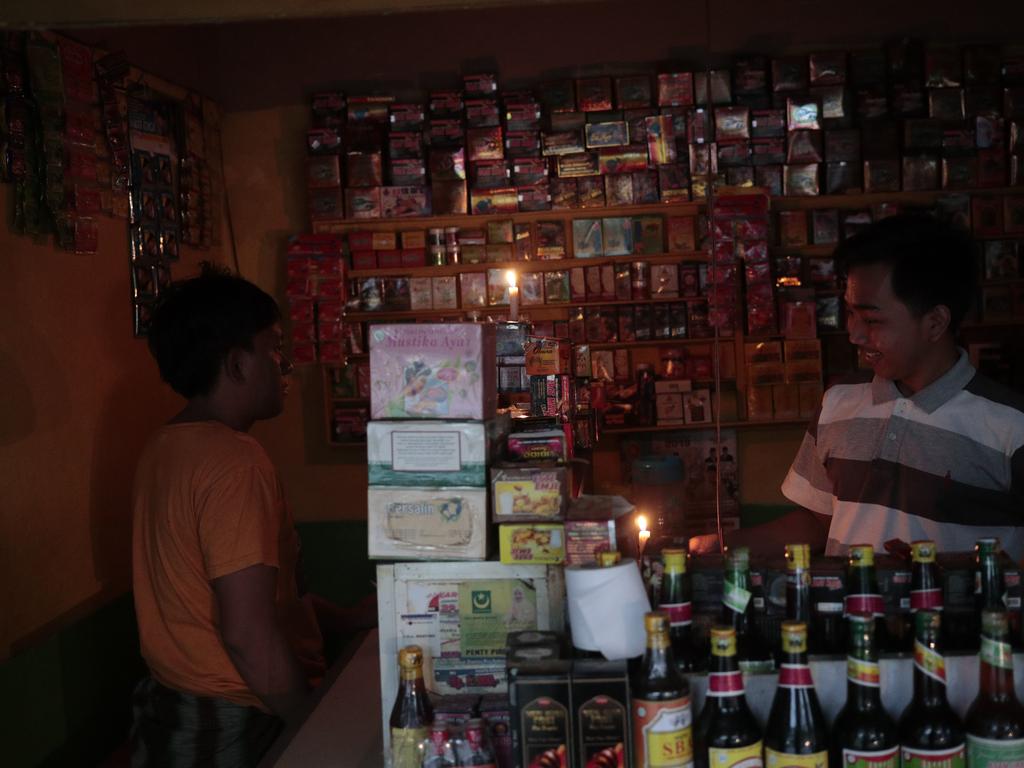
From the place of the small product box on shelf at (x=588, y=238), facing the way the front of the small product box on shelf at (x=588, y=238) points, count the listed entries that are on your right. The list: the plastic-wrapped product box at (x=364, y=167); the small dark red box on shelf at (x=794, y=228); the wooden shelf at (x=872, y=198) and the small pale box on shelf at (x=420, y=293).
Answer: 2

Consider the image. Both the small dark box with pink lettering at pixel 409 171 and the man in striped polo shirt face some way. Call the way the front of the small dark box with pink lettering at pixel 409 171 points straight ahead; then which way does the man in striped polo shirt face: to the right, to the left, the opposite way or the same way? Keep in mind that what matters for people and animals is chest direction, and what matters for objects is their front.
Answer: to the right

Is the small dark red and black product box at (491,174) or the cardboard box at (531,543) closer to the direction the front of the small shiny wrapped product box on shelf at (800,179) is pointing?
the cardboard box

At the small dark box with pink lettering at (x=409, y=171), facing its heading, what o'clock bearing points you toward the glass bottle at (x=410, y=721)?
The glass bottle is roughly at 12 o'clock from the small dark box with pink lettering.

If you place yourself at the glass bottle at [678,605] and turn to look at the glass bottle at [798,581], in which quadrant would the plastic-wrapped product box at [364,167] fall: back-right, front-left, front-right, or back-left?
back-left

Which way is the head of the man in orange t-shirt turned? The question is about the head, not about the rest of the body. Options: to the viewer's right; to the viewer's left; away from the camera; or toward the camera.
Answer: to the viewer's right
